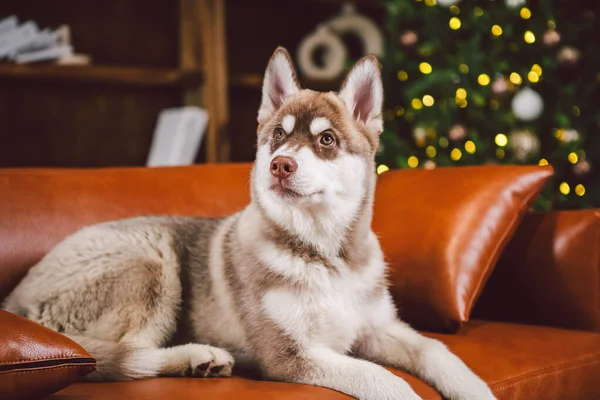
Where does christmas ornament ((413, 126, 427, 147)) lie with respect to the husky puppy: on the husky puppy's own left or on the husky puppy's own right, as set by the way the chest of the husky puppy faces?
on the husky puppy's own left

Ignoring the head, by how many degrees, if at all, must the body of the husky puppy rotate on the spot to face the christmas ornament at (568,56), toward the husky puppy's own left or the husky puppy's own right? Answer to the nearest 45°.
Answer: approximately 90° to the husky puppy's own left

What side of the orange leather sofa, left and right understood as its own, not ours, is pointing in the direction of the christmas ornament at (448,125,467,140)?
back

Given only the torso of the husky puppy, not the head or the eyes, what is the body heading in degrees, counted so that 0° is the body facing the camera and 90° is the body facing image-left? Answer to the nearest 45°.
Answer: approximately 315°

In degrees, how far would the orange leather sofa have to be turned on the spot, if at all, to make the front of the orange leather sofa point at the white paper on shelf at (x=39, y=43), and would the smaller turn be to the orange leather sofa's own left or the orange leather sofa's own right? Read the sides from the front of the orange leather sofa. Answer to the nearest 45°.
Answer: approximately 135° to the orange leather sofa's own right

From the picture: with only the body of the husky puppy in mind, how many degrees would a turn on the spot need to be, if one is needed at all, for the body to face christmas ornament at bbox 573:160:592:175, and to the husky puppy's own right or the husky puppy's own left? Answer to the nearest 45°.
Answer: approximately 90° to the husky puppy's own left

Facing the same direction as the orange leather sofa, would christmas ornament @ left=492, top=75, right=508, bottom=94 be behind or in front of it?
behind

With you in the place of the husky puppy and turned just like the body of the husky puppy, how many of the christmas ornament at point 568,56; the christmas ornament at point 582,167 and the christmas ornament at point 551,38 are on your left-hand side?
3

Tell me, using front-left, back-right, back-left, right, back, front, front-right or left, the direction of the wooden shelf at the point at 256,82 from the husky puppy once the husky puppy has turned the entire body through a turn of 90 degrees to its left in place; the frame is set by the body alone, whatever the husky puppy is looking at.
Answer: front-left

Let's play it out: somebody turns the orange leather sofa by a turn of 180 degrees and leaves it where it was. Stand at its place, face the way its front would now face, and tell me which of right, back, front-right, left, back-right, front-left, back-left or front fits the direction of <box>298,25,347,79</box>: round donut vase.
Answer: front

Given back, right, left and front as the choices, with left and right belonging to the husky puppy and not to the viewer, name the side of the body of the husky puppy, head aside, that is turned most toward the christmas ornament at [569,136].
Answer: left

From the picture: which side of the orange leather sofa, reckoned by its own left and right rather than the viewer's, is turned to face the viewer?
front

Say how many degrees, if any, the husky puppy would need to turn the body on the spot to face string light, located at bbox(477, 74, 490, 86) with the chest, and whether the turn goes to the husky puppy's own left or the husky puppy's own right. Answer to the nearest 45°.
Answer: approximately 90° to the husky puppy's own left

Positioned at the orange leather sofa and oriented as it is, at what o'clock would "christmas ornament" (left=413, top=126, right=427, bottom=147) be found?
The christmas ornament is roughly at 6 o'clock from the orange leather sofa.

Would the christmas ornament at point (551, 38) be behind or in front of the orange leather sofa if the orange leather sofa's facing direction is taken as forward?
behind

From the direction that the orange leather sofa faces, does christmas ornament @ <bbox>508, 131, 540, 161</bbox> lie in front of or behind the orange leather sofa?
behind

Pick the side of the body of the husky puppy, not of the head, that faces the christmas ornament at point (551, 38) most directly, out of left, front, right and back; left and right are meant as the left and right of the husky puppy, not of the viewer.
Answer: left

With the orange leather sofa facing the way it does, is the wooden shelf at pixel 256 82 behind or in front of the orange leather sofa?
behind
